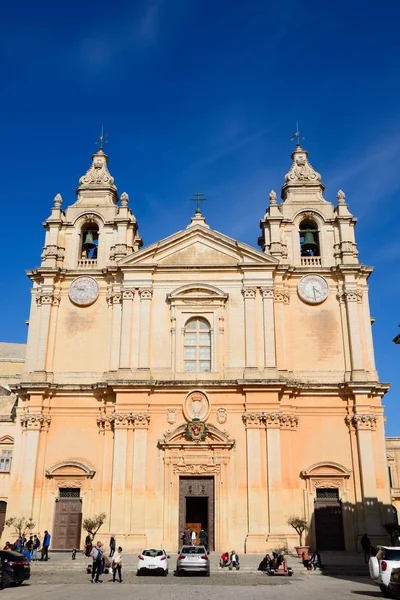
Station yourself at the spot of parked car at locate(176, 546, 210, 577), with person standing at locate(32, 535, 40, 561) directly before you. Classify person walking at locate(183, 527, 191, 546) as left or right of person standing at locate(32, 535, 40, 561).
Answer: right

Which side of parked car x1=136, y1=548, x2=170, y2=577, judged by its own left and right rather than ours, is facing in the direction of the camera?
back

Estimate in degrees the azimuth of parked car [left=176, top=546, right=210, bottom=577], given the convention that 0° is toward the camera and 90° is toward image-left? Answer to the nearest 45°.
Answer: approximately 180°

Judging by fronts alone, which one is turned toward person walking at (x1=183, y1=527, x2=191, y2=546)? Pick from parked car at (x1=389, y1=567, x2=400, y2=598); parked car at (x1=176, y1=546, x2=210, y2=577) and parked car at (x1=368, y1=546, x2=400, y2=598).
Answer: parked car at (x1=176, y1=546, x2=210, y2=577)

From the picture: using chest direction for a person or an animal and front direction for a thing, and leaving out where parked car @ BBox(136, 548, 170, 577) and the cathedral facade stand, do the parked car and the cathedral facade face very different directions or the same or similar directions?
very different directions

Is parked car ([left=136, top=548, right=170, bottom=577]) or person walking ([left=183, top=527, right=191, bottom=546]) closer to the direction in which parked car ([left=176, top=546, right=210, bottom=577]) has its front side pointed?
the person walking

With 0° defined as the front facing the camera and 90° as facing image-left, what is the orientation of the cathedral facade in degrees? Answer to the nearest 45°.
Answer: approximately 0°
